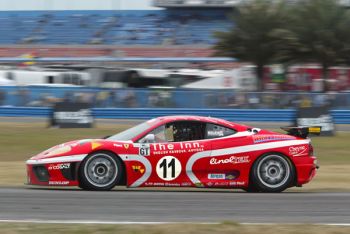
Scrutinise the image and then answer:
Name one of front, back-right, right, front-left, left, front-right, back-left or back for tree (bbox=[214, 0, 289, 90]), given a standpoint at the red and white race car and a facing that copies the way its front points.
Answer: right

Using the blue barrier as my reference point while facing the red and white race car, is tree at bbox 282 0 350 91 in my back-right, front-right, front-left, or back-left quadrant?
back-left

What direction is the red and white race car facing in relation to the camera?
to the viewer's left

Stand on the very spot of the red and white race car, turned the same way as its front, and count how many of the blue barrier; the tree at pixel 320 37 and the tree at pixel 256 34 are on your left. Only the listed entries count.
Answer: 0

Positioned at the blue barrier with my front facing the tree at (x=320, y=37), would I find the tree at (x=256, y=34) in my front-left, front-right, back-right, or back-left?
front-left

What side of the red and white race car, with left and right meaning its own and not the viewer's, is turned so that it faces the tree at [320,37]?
right

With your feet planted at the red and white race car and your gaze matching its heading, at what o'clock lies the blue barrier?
The blue barrier is roughly at 3 o'clock from the red and white race car.
